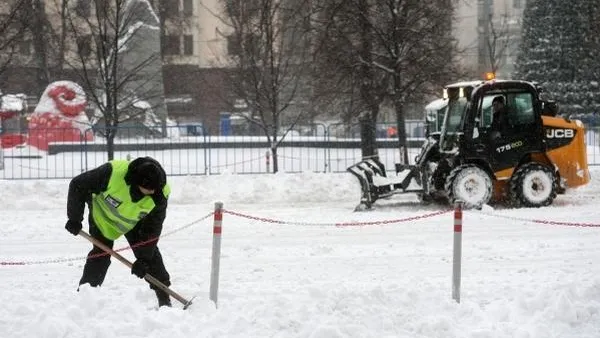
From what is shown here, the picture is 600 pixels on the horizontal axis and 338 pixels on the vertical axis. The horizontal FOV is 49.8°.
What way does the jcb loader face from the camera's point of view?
to the viewer's left

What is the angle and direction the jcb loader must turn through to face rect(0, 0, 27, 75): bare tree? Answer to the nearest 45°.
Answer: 0° — it already faces it

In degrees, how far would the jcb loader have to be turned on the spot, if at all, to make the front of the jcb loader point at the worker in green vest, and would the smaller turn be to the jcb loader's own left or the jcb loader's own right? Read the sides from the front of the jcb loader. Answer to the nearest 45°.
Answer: approximately 45° to the jcb loader's own left

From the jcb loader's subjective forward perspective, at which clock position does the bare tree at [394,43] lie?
The bare tree is roughly at 2 o'clock from the jcb loader.

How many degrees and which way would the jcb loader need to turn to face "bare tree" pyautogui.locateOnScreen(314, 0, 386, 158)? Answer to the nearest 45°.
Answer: approximately 45° to its right

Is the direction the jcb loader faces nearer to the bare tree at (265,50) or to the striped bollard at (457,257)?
the bare tree

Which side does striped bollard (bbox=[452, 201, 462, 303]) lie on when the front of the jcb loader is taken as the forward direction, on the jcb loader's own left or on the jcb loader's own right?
on the jcb loader's own left

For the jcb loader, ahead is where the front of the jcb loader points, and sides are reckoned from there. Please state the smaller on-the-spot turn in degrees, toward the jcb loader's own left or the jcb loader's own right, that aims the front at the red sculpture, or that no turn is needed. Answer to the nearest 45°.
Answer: approximately 45° to the jcb loader's own right

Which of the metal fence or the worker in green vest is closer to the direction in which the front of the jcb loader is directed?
the metal fence

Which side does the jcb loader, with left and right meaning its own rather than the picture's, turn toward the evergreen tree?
right
